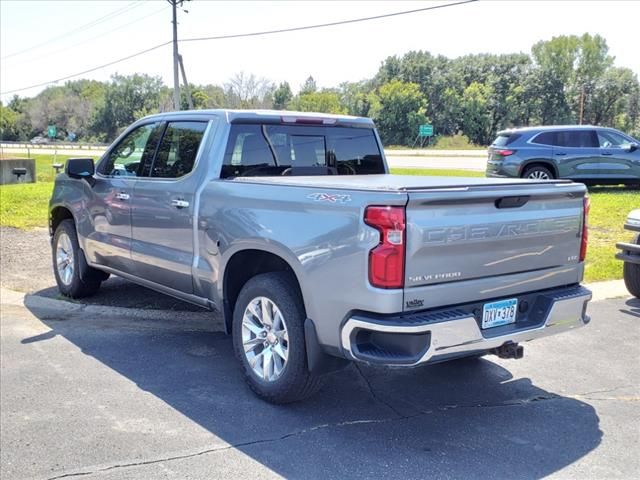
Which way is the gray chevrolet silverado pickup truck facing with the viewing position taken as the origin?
facing away from the viewer and to the left of the viewer

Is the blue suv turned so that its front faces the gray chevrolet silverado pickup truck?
no

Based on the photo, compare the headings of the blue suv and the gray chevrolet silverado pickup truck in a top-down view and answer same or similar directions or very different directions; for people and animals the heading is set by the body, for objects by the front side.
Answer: very different directions

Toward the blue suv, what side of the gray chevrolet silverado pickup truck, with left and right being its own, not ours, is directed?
right

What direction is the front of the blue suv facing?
to the viewer's right

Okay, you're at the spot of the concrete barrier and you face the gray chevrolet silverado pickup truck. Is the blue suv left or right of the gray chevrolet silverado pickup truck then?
left

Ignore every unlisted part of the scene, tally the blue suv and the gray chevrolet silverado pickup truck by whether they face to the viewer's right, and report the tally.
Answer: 1

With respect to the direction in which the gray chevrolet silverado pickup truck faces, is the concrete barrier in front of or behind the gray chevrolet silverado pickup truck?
in front

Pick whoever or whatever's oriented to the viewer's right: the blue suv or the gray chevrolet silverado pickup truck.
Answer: the blue suv

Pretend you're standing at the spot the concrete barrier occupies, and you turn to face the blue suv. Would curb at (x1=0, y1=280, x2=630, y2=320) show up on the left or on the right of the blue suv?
right

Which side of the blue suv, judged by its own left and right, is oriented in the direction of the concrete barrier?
back

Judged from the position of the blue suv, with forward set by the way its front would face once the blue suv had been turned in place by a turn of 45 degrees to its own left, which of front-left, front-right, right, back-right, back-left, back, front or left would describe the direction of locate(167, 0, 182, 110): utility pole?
left
